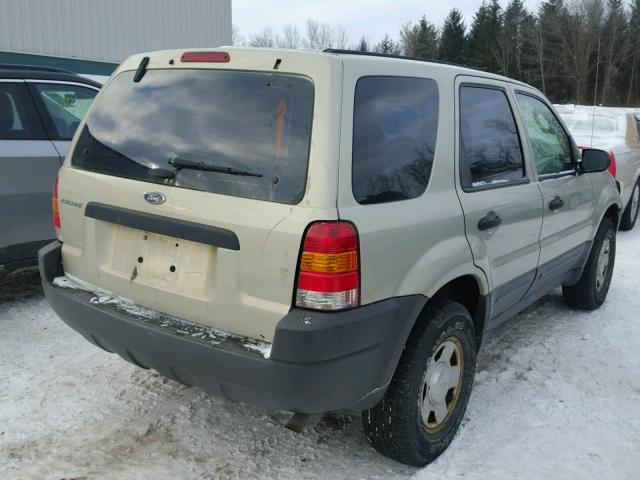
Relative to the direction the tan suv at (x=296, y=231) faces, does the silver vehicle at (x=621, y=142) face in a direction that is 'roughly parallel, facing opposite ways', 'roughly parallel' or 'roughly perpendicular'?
roughly parallel

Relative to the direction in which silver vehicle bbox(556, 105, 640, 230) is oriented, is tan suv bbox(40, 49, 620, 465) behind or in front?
behind

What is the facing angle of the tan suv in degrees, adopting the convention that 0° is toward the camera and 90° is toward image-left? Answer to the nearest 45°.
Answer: approximately 225°

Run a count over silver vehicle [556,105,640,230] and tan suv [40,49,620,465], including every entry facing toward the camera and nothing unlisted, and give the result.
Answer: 0

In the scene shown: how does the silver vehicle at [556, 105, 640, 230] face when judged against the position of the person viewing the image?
facing away from the viewer and to the right of the viewer

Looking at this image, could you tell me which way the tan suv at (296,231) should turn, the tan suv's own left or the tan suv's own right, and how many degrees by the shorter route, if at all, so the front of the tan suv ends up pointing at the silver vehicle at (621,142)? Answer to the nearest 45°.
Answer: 0° — it already faces it
